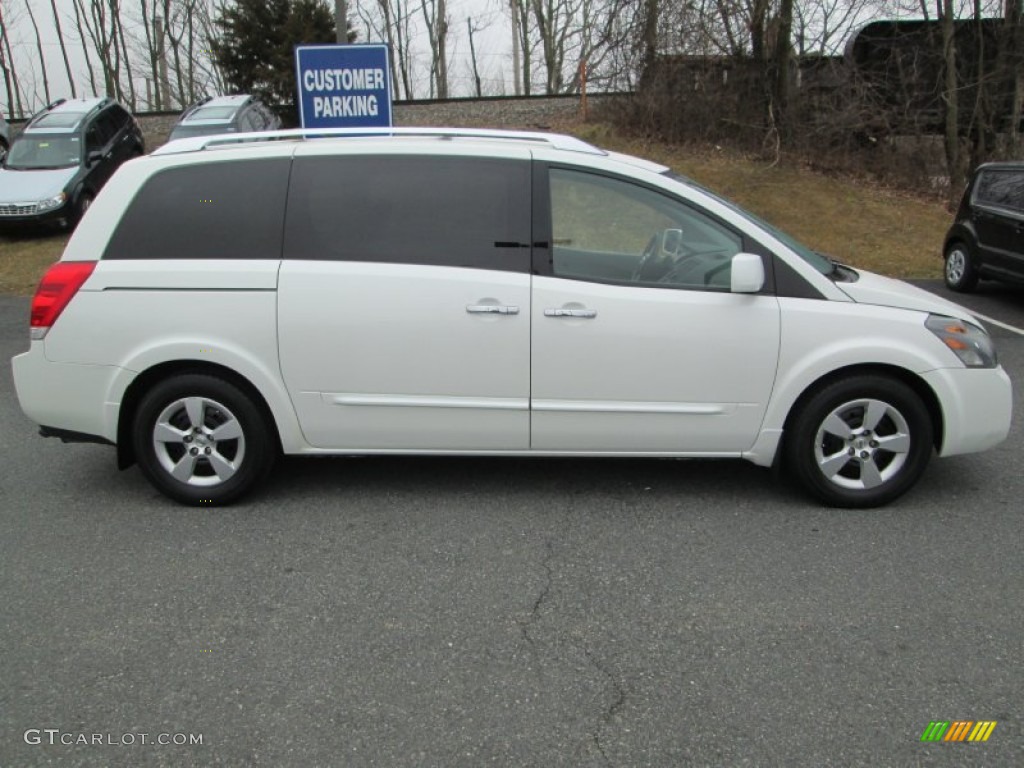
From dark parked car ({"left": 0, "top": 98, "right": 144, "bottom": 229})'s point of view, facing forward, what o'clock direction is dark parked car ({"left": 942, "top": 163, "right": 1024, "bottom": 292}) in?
dark parked car ({"left": 942, "top": 163, "right": 1024, "bottom": 292}) is roughly at 9 o'clock from dark parked car ({"left": 0, "top": 98, "right": 144, "bottom": 229}).

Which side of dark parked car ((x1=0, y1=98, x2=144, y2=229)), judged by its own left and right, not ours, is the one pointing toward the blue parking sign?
left

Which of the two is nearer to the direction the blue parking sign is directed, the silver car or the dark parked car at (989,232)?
the dark parked car

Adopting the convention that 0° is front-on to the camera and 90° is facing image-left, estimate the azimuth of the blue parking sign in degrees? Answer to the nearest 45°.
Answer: approximately 0°

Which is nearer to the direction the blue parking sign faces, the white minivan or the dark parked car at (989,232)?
the white minivan

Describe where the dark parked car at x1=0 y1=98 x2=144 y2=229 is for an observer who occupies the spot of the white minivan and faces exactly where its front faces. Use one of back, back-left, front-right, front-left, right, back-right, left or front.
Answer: back-left

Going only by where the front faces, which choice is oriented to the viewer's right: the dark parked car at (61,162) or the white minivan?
the white minivan

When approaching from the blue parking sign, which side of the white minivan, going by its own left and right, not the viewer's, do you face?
left

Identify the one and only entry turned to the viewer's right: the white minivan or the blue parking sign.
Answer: the white minivan

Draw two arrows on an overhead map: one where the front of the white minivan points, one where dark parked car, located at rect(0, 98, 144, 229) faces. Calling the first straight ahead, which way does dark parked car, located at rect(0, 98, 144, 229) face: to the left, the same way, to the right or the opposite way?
to the right

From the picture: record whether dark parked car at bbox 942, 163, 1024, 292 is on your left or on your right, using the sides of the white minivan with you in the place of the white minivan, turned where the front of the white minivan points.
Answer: on your left

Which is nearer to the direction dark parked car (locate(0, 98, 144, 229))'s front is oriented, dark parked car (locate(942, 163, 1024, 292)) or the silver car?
the dark parked car

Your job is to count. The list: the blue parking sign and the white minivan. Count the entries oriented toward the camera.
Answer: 1
